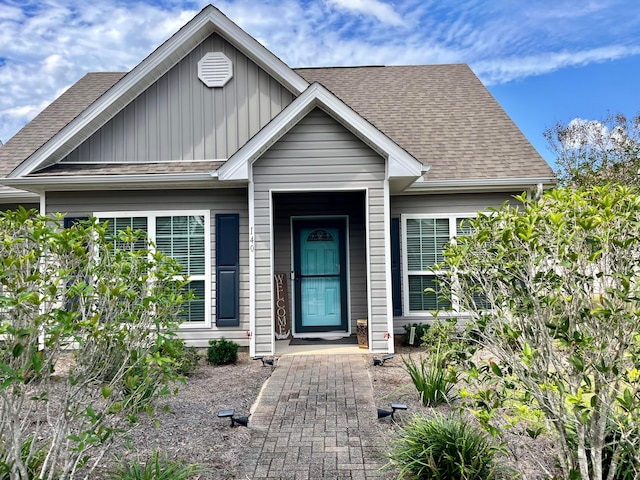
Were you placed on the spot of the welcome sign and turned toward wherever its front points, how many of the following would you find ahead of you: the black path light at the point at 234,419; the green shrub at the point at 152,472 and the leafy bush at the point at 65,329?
3

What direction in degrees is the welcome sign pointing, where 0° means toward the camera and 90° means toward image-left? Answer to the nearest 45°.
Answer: approximately 0°

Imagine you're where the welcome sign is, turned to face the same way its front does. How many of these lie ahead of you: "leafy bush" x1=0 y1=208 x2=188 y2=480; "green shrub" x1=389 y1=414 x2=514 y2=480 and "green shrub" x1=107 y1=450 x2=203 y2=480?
3

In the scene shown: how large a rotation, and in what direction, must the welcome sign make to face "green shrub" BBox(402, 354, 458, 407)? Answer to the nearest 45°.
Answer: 0° — it already faces it
